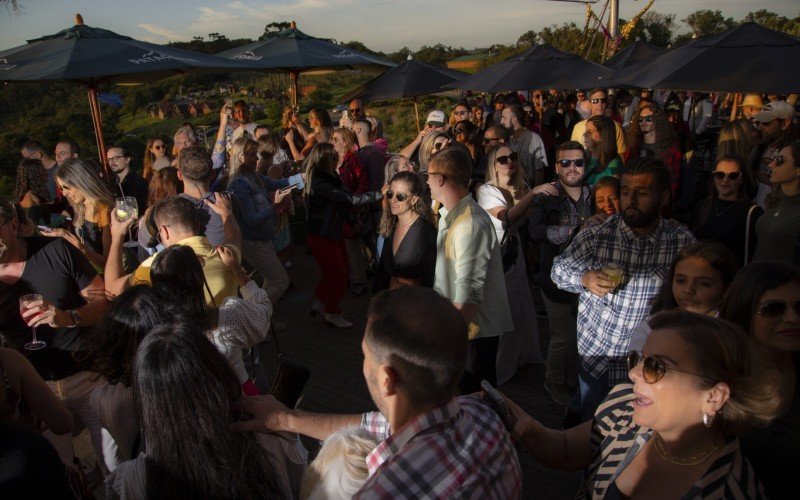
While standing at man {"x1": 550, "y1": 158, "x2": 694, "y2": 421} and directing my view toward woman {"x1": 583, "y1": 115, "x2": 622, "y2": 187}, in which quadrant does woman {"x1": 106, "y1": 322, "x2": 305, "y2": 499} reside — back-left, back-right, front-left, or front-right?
back-left

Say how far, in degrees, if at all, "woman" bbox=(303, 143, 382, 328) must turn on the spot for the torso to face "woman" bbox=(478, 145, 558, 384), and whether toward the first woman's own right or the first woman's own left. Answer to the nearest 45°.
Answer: approximately 45° to the first woman's own right

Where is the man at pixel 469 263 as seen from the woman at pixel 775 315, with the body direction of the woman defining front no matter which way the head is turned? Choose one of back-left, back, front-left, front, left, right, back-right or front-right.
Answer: back-right

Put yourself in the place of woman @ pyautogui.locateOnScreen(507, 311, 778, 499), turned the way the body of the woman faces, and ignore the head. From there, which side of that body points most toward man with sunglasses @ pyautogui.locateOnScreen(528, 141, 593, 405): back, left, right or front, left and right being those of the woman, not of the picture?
right

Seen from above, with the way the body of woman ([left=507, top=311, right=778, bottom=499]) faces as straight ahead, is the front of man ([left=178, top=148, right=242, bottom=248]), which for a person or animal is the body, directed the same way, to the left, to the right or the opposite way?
to the right

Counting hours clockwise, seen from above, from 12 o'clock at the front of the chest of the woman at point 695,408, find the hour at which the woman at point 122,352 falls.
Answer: the woman at point 122,352 is roughly at 1 o'clock from the woman at point 695,408.

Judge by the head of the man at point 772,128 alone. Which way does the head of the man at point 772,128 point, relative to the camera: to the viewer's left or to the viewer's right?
to the viewer's left

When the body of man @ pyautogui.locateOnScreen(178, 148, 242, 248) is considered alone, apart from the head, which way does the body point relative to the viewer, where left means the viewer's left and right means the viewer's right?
facing away from the viewer
